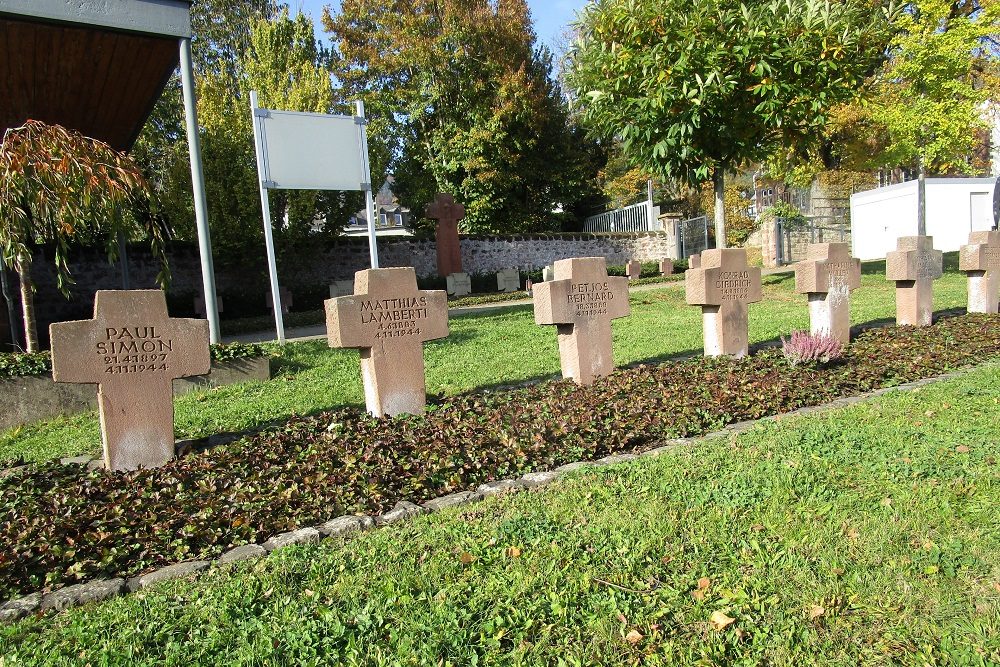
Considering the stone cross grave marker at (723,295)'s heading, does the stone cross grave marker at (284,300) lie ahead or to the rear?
to the rear

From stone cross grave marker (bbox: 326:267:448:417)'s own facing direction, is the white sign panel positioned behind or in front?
behind

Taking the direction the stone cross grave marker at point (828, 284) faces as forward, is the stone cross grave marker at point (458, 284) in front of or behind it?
behind

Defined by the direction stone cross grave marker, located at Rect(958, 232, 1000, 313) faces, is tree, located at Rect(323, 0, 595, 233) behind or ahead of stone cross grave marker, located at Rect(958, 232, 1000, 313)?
behind

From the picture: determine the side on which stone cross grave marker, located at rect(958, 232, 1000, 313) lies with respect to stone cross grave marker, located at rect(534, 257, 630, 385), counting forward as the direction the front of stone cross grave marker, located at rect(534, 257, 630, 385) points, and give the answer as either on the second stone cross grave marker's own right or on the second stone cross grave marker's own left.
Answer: on the second stone cross grave marker's own left

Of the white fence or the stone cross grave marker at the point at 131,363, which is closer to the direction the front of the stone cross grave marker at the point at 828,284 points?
the stone cross grave marker

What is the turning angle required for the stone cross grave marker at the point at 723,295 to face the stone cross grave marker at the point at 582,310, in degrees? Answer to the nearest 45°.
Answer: approximately 90° to its right
